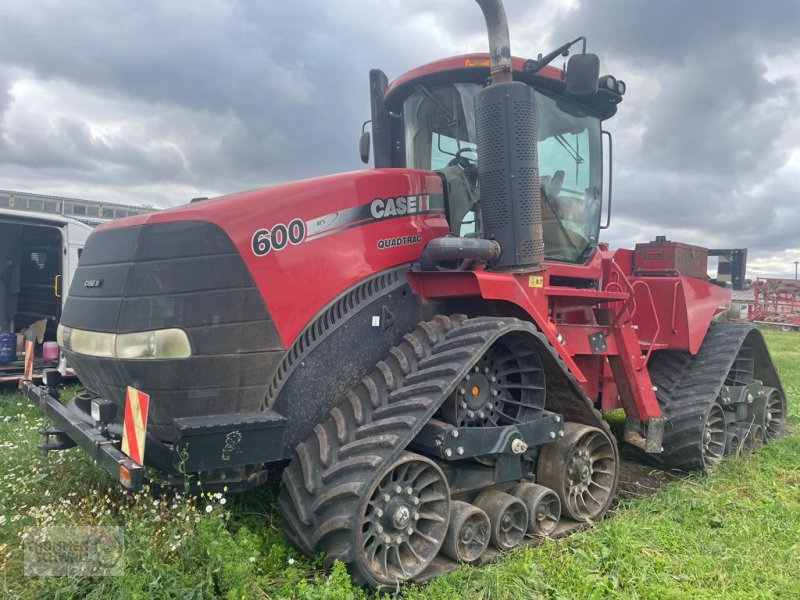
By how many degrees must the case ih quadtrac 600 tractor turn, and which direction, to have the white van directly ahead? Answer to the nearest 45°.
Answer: approximately 90° to its right
